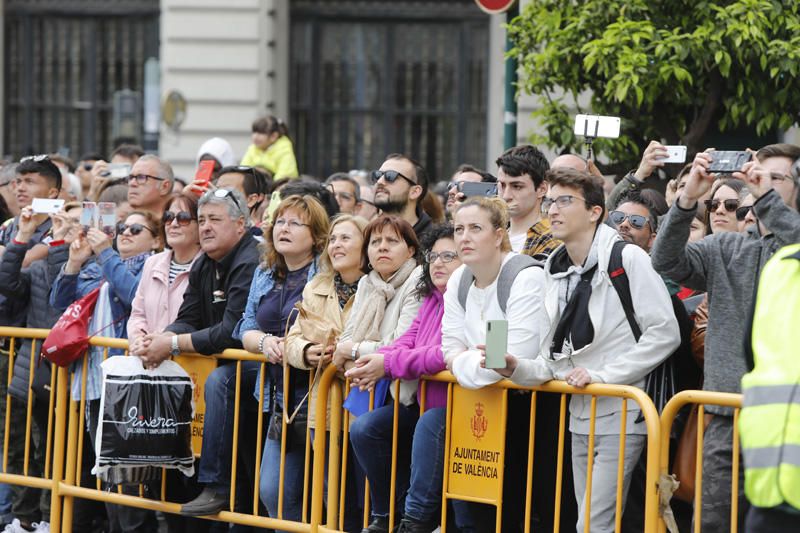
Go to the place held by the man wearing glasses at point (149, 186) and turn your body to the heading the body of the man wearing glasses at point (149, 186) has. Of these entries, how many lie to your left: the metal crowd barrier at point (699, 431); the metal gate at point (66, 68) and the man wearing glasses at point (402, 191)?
2

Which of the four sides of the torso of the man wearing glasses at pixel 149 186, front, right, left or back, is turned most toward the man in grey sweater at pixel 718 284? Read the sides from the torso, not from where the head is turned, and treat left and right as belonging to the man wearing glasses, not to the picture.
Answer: left

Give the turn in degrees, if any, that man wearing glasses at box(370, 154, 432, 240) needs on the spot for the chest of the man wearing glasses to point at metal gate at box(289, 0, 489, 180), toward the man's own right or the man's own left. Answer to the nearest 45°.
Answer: approximately 135° to the man's own right

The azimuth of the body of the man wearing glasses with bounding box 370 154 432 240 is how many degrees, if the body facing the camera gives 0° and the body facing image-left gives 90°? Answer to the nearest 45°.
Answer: approximately 45°

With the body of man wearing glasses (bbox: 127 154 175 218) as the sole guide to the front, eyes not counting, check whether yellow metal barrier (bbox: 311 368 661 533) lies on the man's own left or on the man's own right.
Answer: on the man's own left

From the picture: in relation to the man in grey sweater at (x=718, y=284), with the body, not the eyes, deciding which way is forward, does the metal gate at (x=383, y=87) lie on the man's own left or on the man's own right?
on the man's own right

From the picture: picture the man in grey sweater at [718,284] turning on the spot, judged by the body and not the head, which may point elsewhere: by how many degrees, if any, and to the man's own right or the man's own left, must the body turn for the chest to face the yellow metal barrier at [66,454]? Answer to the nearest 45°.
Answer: approximately 45° to the man's own right
